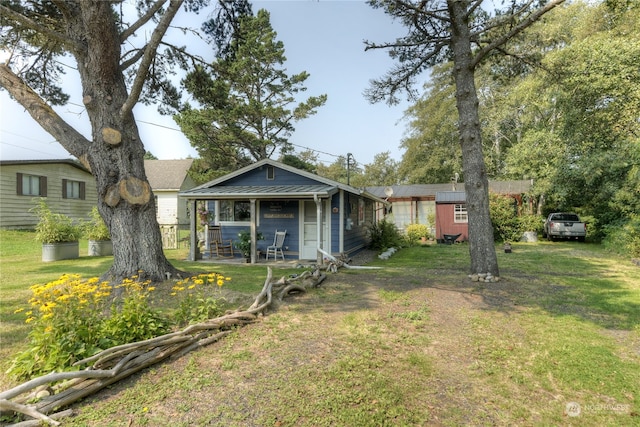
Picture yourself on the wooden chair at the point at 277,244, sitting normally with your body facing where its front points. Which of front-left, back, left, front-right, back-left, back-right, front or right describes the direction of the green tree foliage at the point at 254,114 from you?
back-right

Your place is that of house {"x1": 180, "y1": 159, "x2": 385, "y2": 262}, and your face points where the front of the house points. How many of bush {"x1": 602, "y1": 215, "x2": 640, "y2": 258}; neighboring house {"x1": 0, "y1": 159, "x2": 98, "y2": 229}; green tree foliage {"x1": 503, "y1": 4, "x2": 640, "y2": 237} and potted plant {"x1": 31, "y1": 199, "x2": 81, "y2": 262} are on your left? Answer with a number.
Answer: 2

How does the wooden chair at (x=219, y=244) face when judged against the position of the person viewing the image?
facing the viewer and to the right of the viewer

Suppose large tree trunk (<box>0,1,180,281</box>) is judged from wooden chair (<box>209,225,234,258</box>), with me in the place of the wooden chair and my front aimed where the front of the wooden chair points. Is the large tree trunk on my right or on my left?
on my right

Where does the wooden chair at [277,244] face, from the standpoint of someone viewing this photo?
facing the viewer and to the left of the viewer

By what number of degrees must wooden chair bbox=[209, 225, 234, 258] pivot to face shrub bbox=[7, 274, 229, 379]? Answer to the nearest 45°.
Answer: approximately 45° to its right

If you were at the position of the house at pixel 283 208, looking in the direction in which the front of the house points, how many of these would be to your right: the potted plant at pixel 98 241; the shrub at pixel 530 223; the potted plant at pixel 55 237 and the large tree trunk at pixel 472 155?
2

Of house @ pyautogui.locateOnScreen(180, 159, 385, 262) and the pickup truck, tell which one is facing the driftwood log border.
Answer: the house

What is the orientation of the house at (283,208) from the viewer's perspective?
toward the camera

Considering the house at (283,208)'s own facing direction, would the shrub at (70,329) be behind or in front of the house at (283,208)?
in front

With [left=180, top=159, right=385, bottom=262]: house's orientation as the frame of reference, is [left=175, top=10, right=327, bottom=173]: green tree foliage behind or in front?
behind

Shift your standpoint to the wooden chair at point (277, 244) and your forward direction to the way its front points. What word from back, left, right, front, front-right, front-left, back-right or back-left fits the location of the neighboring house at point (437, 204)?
back
